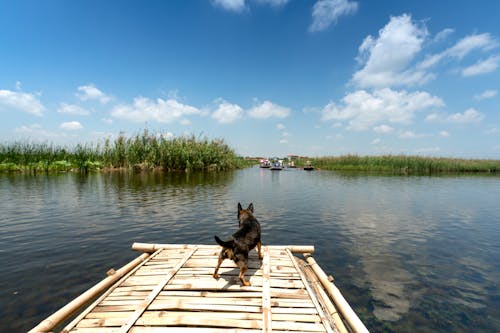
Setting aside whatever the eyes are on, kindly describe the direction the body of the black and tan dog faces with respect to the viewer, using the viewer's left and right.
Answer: facing away from the viewer and to the right of the viewer

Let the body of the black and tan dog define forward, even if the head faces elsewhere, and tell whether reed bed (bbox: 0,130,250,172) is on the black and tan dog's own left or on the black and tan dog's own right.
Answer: on the black and tan dog's own left
